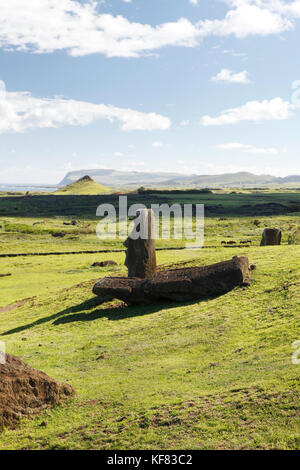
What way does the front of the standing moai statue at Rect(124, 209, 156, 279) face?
to the viewer's left

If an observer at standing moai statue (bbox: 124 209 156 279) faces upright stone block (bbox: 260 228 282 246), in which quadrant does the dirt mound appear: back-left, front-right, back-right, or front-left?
back-right

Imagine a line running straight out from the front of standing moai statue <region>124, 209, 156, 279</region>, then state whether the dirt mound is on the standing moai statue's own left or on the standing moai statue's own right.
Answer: on the standing moai statue's own left

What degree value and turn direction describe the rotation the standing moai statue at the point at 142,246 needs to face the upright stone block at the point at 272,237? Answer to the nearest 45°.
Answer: approximately 135° to its right
